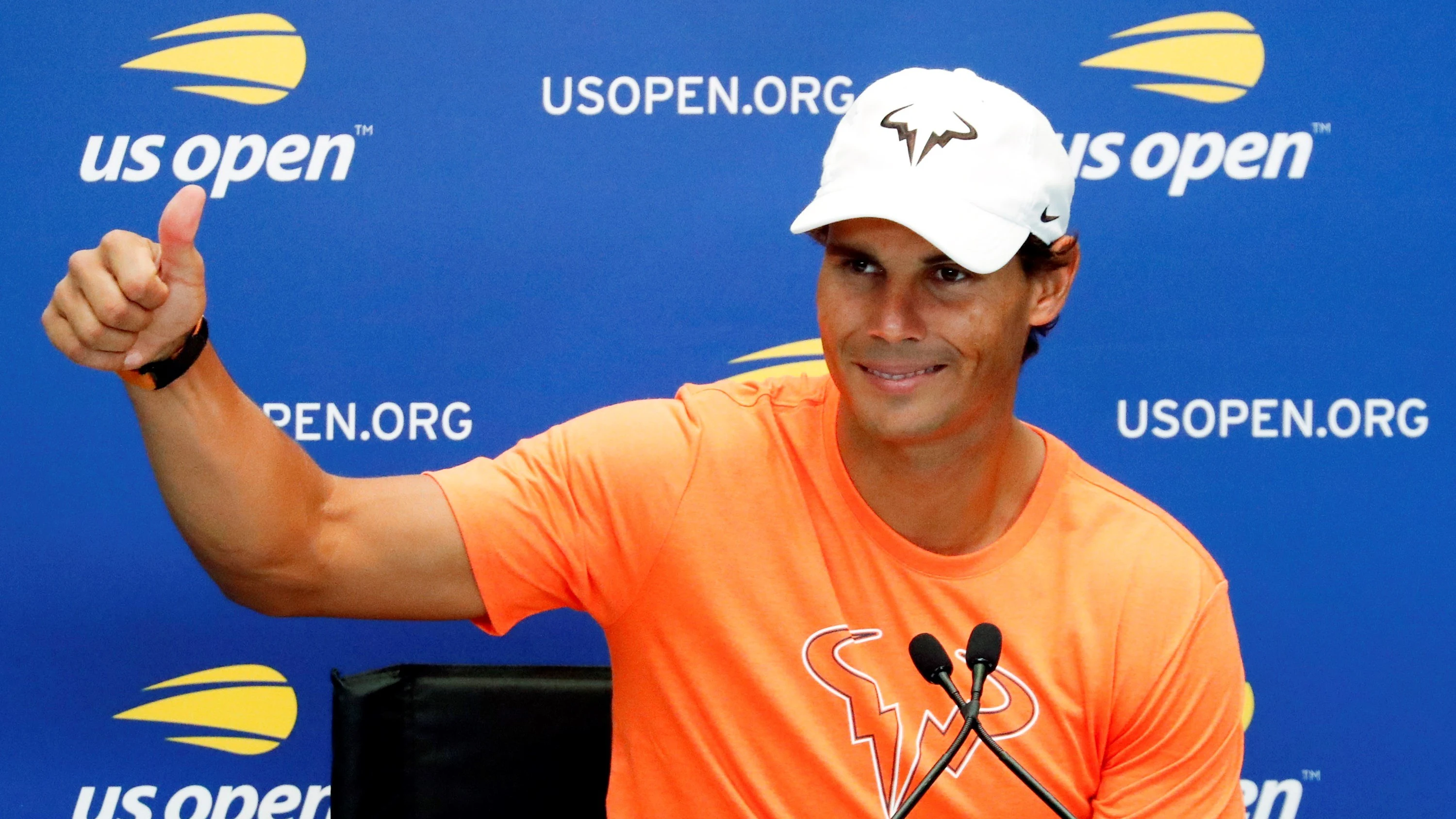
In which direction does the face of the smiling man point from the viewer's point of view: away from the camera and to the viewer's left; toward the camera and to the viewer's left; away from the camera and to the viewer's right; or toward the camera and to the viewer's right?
toward the camera and to the viewer's left

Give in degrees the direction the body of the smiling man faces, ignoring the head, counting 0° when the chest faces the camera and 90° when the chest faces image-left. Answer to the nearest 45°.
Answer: approximately 0°
